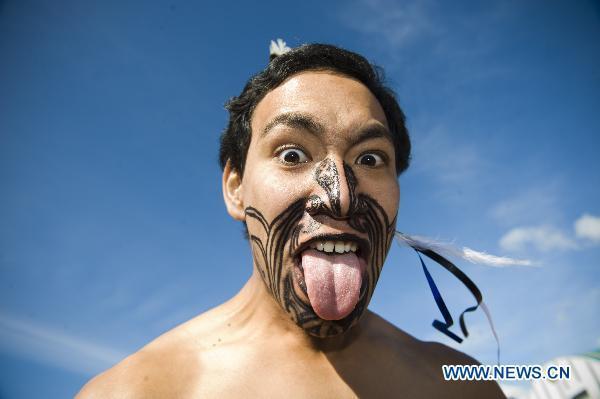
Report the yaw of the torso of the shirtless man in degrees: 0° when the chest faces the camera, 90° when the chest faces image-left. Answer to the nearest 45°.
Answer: approximately 0°
